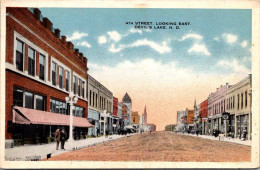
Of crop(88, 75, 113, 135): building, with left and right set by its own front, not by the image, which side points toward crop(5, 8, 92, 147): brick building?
right

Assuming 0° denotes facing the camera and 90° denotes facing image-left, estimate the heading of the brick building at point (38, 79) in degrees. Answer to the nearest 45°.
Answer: approximately 315°

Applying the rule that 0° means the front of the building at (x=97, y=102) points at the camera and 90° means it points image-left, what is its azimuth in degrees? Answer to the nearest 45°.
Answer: approximately 270°

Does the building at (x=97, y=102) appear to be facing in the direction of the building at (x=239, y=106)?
yes

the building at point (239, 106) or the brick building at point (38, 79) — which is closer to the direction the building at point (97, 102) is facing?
the building
